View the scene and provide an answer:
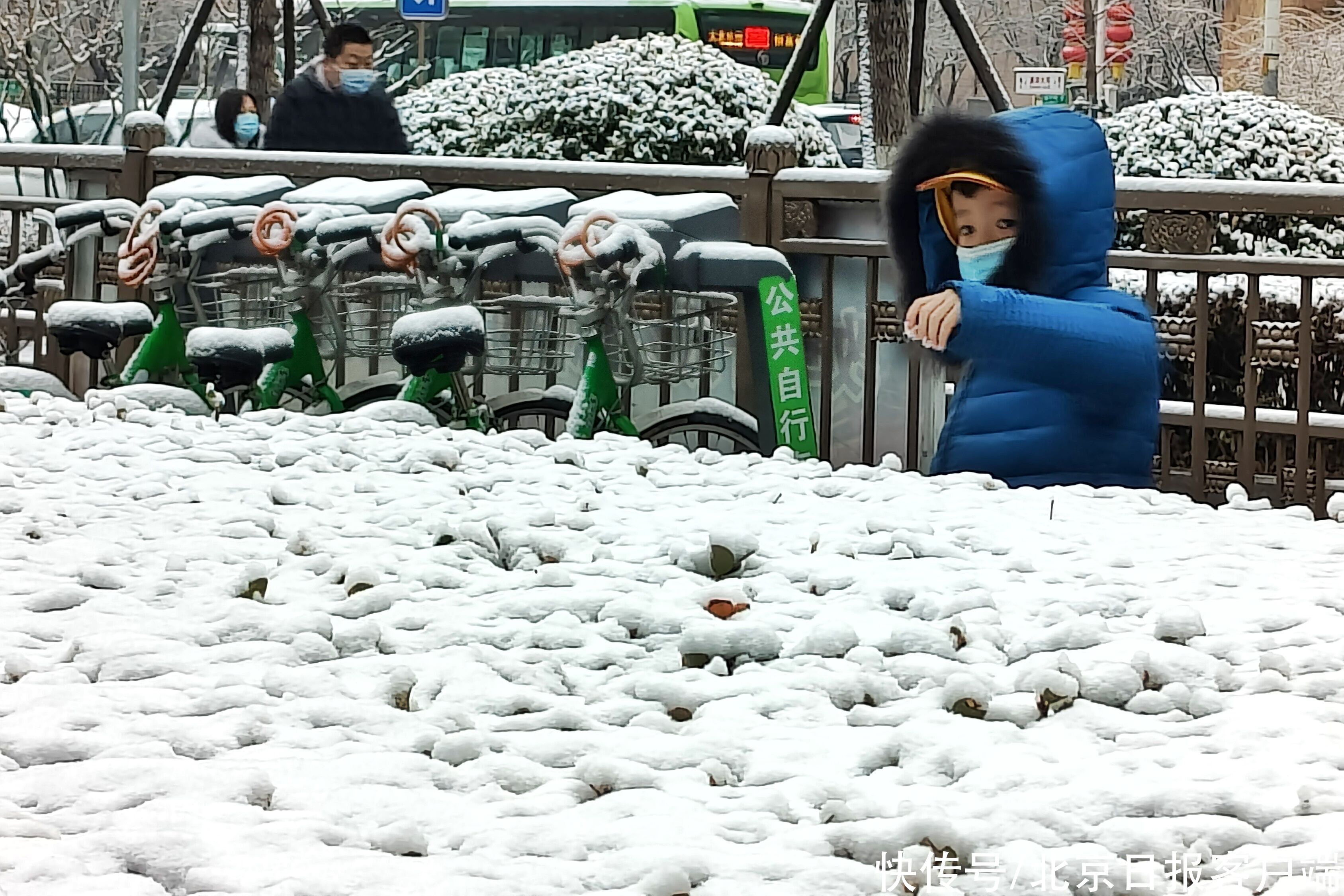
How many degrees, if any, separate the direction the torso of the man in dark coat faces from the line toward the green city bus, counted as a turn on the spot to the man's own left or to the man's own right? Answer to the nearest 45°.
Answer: approximately 135° to the man's own left

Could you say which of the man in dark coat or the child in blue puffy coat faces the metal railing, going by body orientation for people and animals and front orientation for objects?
the man in dark coat

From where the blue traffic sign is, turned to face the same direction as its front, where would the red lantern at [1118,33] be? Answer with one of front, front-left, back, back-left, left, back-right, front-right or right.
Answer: back-left

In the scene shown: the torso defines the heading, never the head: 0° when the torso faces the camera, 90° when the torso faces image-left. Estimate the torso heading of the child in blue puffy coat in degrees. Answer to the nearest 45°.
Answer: approximately 45°

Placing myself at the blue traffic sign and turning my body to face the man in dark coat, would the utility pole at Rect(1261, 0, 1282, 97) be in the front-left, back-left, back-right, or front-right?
back-left

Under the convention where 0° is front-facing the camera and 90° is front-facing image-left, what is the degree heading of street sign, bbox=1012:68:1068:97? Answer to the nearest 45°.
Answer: approximately 0°

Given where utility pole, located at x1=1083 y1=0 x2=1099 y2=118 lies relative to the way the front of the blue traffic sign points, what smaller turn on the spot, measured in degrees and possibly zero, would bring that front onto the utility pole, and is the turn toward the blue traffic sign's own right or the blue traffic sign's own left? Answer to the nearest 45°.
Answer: approximately 135° to the blue traffic sign's own left

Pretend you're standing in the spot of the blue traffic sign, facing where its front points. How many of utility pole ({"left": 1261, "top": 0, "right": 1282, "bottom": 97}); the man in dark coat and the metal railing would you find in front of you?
2

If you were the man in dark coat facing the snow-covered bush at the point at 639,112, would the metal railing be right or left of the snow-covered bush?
right

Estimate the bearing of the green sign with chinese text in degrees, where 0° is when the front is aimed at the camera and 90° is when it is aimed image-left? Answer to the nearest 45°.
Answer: approximately 0°

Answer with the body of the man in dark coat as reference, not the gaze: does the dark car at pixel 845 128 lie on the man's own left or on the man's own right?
on the man's own left

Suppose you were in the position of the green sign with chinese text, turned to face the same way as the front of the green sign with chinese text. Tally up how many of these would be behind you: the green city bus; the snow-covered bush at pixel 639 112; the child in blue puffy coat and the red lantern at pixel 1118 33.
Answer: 3
